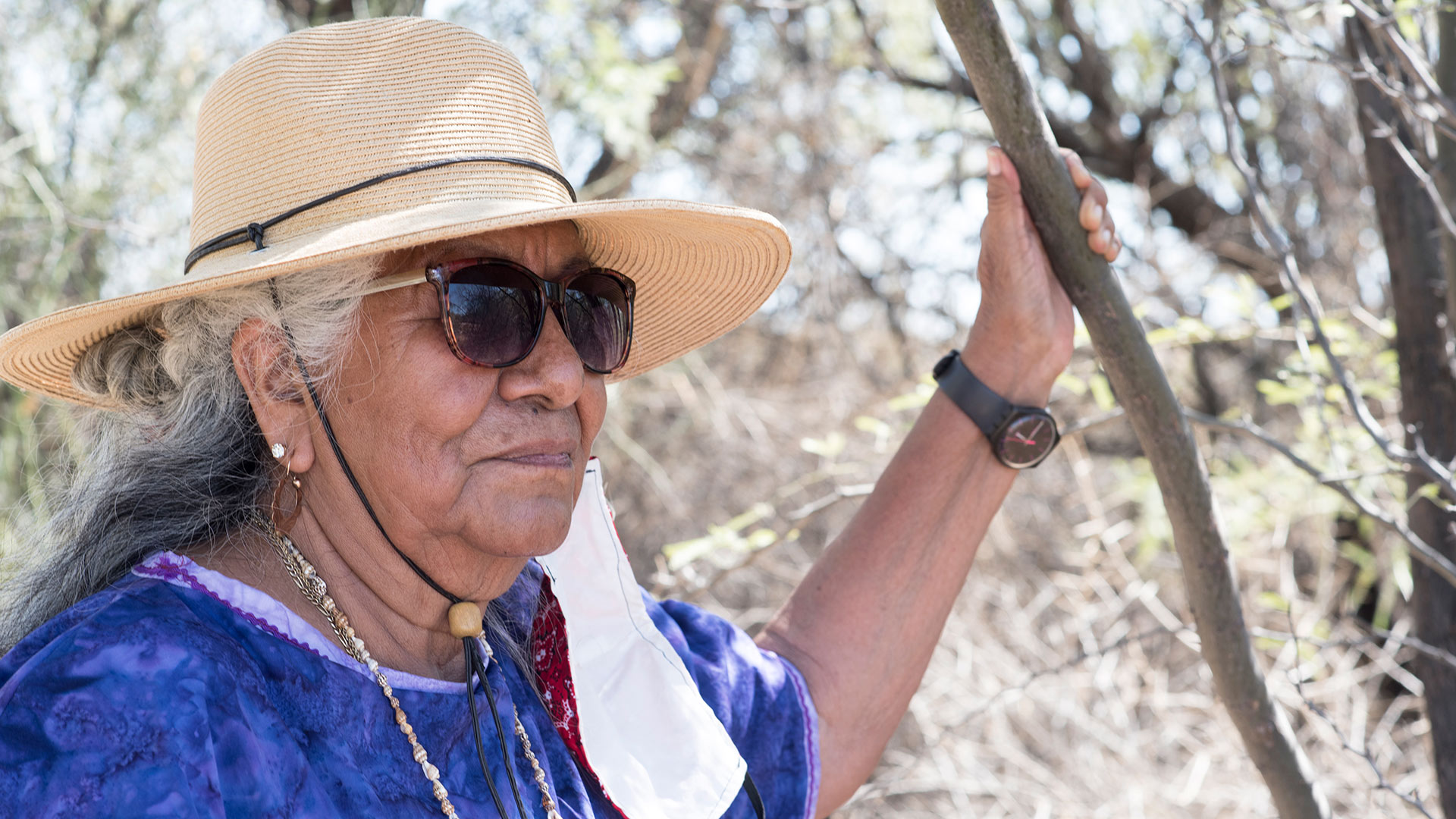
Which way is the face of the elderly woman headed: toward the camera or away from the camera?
toward the camera

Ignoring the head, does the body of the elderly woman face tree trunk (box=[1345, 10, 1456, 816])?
no

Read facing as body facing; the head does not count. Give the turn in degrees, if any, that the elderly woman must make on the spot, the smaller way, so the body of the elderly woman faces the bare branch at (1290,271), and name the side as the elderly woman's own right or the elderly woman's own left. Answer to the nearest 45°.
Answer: approximately 45° to the elderly woman's own left
